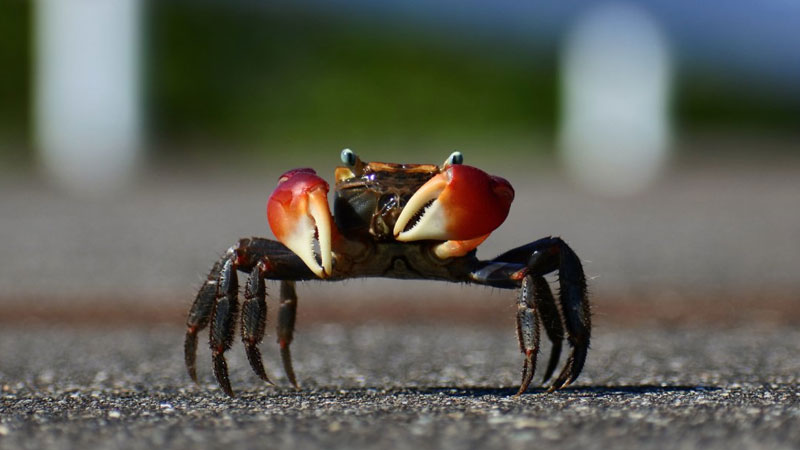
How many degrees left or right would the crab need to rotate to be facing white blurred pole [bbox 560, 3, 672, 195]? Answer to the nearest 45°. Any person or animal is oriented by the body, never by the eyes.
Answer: approximately 180°

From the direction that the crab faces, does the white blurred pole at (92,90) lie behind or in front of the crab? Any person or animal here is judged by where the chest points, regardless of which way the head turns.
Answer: behind

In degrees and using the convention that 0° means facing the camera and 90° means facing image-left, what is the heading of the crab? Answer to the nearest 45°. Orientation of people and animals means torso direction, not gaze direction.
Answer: approximately 0°
